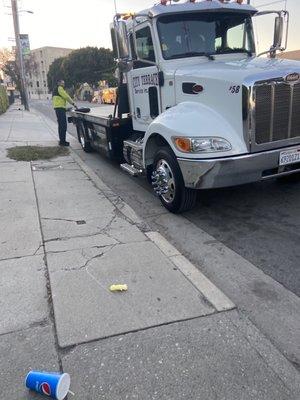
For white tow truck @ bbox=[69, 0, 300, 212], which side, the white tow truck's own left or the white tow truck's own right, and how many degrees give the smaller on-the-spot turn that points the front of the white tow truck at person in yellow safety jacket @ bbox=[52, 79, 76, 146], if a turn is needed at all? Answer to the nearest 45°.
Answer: approximately 180°

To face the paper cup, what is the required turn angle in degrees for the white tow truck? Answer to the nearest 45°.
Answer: approximately 45° to its right

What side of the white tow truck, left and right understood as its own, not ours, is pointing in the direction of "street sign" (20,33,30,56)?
back

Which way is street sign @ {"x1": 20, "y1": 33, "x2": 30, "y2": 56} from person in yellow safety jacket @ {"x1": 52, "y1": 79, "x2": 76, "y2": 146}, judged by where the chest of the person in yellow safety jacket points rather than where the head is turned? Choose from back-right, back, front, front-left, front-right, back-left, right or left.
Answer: left

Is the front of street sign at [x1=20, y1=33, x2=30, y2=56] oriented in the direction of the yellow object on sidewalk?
yes

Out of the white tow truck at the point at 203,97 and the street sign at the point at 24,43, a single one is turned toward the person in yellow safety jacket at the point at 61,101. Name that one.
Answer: the street sign

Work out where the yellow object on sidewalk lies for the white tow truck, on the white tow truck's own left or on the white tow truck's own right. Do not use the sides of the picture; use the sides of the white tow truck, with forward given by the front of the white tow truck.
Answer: on the white tow truck's own right

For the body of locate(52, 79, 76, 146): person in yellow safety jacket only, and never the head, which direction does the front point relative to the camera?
to the viewer's right

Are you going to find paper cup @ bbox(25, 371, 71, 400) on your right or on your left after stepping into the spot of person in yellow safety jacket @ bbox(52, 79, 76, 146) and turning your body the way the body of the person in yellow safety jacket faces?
on your right

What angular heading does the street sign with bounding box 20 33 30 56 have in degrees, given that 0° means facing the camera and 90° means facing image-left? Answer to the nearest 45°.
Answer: approximately 0°

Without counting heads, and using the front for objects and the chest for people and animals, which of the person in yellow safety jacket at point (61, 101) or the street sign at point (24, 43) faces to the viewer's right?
the person in yellow safety jacket

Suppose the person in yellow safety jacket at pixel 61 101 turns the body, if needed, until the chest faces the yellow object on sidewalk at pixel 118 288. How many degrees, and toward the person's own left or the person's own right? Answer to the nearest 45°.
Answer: approximately 90° to the person's own right
